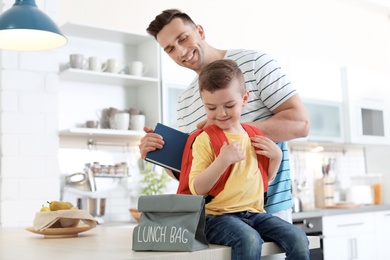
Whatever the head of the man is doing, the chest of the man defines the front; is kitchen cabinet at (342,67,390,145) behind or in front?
behind

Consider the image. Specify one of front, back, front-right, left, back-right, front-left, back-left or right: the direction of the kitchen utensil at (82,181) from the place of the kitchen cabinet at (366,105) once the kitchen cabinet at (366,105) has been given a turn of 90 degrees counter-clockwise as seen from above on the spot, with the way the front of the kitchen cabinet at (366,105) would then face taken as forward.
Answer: back

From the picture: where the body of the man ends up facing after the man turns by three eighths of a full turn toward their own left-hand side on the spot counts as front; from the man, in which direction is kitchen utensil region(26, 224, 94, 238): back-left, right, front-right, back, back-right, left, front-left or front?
back

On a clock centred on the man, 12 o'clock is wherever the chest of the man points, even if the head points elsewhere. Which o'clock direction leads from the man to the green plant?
The green plant is roughly at 4 o'clock from the man.

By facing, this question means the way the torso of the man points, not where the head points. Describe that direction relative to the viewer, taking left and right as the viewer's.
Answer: facing the viewer and to the left of the viewer

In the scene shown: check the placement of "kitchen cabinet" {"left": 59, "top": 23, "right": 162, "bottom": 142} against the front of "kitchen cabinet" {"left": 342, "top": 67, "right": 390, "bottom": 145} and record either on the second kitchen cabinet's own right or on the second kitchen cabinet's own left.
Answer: on the second kitchen cabinet's own right

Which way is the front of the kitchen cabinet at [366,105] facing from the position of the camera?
facing the viewer and to the right of the viewer

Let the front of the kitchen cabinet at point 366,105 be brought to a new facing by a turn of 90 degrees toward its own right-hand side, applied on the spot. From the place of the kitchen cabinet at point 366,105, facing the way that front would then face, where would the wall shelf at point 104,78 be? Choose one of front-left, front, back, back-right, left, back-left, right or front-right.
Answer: front

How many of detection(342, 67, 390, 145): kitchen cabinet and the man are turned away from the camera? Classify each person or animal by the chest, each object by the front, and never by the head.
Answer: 0

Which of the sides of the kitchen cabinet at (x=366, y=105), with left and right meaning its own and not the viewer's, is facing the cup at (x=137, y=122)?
right

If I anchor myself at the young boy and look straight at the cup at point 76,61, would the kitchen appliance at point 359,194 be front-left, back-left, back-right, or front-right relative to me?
front-right

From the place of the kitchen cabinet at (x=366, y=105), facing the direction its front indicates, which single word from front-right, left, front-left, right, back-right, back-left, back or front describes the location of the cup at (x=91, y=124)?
right
